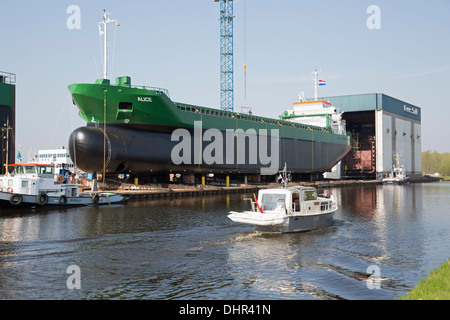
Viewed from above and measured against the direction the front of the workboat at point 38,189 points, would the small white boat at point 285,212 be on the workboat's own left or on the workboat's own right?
on the workboat's own right

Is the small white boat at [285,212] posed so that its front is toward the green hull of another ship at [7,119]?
no

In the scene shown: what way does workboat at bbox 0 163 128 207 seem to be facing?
to the viewer's left

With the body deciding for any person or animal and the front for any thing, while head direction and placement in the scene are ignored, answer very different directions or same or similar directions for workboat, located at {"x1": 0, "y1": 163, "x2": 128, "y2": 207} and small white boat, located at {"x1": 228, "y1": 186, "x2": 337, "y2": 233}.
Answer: same or similar directions

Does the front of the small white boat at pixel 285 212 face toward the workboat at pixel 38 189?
no

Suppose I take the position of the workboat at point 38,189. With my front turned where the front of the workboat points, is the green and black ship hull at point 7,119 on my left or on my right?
on my left

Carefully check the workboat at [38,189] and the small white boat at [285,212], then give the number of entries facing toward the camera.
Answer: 0
